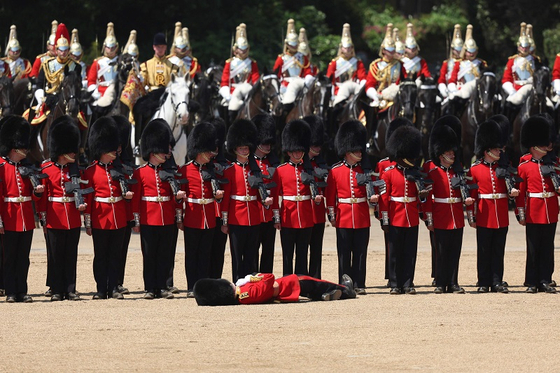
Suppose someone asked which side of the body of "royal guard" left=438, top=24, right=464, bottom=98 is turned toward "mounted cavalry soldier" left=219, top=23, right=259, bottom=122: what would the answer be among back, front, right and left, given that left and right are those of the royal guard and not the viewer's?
right

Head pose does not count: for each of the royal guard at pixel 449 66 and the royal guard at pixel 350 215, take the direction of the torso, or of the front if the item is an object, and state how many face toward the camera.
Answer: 2

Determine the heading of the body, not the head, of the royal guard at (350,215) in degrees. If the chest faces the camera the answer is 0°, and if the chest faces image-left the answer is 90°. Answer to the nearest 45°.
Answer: approximately 0°

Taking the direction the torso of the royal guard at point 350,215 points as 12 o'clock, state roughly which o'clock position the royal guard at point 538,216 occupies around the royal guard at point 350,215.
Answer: the royal guard at point 538,216 is roughly at 9 o'clock from the royal guard at point 350,215.

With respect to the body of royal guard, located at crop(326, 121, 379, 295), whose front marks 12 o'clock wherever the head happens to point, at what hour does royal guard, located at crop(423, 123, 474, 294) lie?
royal guard, located at crop(423, 123, 474, 294) is roughly at 9 o'clock from royal guard, located at crop(326, 121, 379, 295).

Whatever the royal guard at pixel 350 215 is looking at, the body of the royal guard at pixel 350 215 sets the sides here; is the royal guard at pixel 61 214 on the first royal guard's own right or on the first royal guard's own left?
on the first royal guard's own right

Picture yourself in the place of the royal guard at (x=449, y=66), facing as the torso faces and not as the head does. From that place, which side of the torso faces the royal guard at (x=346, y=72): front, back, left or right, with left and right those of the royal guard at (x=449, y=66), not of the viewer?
right
